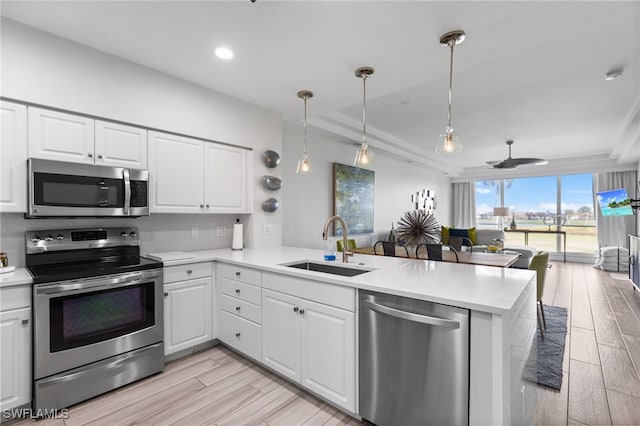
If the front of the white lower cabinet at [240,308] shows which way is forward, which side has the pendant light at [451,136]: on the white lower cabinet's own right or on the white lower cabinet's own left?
on the white lower cabinet's own left

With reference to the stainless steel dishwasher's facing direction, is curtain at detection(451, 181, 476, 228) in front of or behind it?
behind

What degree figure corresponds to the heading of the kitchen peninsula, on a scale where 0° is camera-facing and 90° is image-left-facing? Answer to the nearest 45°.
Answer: approximately 45°

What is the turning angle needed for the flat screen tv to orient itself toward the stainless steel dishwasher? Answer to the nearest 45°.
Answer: approximately 45° to its left

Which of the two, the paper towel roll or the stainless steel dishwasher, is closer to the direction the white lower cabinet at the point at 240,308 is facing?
the stainless steel dishwasher

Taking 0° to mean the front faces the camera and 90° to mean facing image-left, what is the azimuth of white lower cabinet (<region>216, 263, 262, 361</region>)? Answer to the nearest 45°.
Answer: approximately 45°

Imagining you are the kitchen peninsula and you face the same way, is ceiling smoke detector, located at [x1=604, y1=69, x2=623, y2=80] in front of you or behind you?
behind

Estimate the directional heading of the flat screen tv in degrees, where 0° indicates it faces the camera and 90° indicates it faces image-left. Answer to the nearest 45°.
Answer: approximately 45°

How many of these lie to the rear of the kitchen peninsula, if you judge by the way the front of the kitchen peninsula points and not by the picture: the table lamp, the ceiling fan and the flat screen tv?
3

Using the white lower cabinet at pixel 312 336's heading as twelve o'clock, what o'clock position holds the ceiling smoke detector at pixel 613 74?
The ceiling smoke detector is roughly at 7 o'clock from the white lower cabinet.
